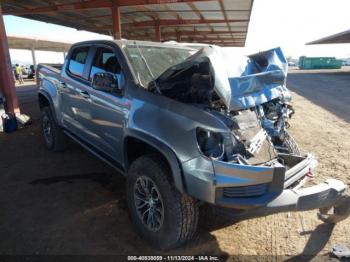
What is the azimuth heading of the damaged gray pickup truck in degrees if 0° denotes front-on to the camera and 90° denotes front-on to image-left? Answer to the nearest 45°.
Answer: approximately 315°

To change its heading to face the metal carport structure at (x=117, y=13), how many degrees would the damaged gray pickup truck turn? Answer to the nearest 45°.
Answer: approximately 135° to its left
